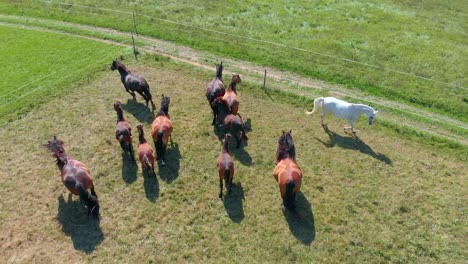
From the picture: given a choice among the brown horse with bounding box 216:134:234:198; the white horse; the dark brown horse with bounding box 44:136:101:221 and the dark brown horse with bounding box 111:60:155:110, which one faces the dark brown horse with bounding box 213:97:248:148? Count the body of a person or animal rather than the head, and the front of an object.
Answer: the brown horse

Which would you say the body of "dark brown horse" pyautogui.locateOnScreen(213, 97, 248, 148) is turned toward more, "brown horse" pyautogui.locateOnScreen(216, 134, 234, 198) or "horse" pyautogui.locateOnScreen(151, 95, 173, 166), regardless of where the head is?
the horse

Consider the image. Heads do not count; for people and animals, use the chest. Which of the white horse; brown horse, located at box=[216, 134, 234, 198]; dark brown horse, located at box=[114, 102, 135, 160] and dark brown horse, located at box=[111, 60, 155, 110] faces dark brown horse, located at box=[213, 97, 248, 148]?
the brown horse

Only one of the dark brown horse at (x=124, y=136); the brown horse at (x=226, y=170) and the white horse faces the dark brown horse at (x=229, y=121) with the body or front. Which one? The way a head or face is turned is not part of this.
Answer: the brown horse

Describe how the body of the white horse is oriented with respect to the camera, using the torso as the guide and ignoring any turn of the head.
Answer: to the viewer's right

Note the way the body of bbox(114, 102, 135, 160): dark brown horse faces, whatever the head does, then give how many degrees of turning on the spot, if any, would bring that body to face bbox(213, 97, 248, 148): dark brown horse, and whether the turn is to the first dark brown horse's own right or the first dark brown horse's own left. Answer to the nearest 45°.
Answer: approximately 90° to the first dark brown horse's own right

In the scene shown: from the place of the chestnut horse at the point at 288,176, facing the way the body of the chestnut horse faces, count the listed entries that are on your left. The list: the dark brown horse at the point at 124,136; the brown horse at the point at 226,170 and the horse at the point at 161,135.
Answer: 3

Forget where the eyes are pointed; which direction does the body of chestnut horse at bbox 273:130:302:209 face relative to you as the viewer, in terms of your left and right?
facing away from the viewer

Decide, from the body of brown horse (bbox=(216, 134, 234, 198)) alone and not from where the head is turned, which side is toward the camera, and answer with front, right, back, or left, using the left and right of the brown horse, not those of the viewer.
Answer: back

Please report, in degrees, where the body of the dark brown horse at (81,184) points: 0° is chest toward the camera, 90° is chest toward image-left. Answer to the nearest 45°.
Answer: approximately 135°

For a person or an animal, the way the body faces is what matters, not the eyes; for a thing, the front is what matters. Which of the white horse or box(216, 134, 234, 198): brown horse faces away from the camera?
the brown horse

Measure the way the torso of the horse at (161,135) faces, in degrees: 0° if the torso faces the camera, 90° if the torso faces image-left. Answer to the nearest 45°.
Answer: approximately 180°

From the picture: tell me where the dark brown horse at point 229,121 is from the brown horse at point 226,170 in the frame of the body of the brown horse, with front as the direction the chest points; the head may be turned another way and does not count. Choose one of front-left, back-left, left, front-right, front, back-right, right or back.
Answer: front
